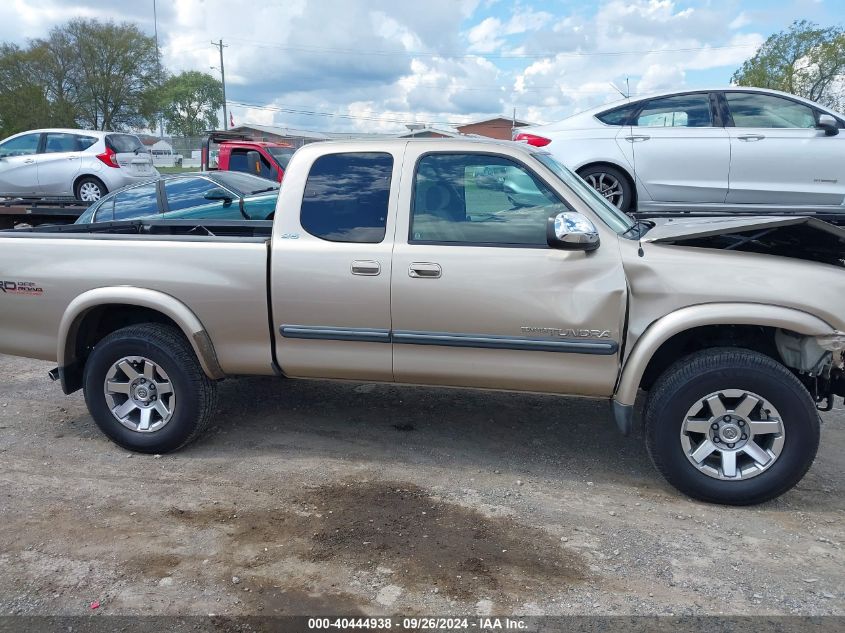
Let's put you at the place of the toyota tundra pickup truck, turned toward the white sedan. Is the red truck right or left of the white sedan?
left

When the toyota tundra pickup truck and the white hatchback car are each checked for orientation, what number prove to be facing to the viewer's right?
1

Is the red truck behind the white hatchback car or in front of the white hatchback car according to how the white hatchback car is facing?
behind

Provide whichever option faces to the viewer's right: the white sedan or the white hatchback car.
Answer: the white sedan

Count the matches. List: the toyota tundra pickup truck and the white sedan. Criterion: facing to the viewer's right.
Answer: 2

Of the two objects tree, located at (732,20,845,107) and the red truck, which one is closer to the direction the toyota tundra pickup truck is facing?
the tree

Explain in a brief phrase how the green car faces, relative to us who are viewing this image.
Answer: facing the viewer and to the right of the viewer

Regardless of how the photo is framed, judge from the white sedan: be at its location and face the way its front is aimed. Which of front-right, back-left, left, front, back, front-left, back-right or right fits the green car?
back

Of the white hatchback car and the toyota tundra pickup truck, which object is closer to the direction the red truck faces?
the toyota tundra pickup truck

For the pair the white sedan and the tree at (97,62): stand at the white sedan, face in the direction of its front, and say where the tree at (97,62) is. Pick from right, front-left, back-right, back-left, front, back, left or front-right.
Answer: back-left

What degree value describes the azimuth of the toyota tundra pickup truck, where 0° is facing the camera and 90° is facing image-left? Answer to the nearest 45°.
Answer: approximately 270°

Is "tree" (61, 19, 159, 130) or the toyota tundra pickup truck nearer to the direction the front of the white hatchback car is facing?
the tree

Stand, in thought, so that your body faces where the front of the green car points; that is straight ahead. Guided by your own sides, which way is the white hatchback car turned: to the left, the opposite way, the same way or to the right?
the opposite way

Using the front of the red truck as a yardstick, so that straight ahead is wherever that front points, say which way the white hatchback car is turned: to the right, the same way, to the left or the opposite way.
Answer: the opposite way

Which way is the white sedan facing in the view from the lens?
facing to the right of the viewer

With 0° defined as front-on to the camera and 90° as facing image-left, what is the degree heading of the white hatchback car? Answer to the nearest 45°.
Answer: approximately 135°

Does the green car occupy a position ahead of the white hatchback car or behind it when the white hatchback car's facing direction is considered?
behind

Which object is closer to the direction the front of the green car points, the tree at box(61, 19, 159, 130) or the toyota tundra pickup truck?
the toyota tundra pickup truck

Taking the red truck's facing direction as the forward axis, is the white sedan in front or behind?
in front
